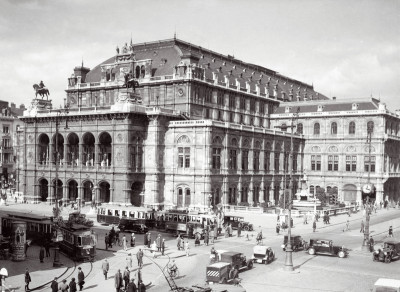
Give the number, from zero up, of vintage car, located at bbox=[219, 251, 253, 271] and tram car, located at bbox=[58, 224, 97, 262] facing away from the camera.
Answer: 0

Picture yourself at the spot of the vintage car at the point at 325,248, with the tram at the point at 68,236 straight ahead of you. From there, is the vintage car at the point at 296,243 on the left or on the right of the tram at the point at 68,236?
right
